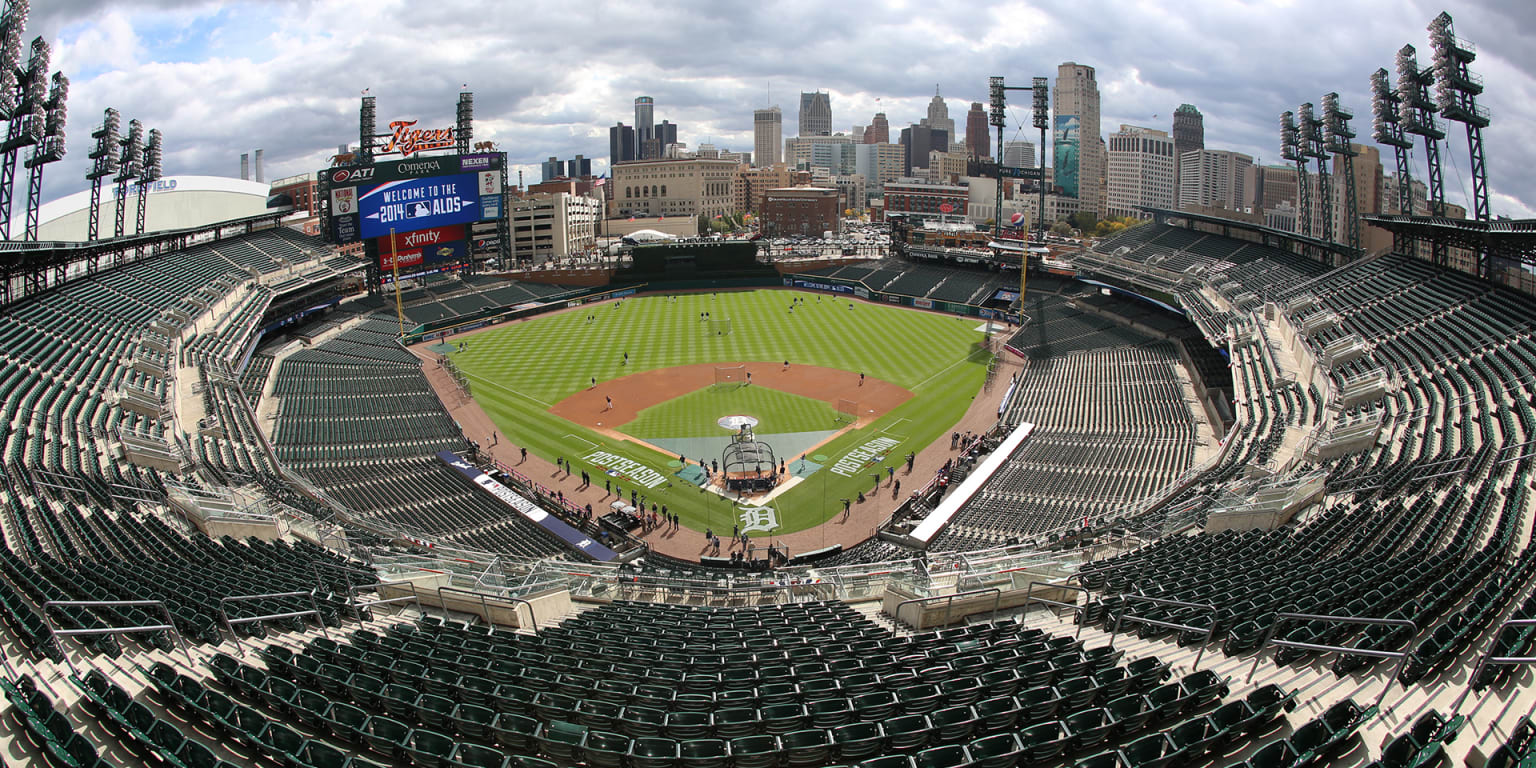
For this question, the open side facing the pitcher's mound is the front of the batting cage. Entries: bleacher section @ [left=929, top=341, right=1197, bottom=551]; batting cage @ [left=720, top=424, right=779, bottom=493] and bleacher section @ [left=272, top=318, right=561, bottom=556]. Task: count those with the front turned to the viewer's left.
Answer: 1

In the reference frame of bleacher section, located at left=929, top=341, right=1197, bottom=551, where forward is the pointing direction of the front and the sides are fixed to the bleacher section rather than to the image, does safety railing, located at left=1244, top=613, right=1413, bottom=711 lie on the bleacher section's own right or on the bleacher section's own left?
on the bleacher section's own left

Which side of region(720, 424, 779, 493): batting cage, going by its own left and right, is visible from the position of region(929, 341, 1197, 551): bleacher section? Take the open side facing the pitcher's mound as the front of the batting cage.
right

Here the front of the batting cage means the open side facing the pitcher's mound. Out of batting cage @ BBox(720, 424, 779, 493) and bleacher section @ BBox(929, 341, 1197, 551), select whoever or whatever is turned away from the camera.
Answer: the batting cage

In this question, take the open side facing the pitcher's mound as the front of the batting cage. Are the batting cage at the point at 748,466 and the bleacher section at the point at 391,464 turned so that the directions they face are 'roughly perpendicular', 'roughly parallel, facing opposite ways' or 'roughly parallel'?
roughly perpendicular

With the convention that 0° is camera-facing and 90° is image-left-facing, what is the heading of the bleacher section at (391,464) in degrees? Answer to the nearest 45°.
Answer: approximately 270°

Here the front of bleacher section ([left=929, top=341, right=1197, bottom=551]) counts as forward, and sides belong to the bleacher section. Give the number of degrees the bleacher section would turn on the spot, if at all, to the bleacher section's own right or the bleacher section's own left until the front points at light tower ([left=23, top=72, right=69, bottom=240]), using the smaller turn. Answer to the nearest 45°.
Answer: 0° — it already faces it

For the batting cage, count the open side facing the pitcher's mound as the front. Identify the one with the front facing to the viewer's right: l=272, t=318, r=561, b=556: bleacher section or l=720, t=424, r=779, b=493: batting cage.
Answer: the bleacher section

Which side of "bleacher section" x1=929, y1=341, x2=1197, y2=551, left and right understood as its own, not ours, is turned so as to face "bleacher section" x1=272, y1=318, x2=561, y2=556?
front

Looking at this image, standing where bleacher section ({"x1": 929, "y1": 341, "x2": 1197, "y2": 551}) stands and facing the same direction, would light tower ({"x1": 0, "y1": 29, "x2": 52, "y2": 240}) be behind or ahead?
ahead

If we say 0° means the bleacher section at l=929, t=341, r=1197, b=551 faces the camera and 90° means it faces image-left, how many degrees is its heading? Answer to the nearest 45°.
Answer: approximately 90°

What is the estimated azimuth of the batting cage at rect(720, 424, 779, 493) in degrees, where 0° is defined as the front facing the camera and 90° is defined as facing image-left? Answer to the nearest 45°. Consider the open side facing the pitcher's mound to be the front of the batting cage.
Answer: approximately 180°
